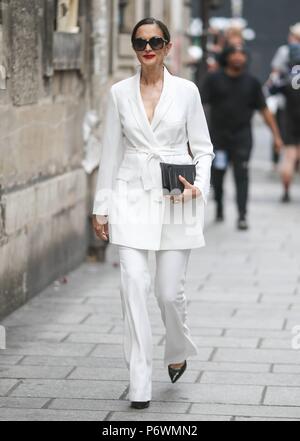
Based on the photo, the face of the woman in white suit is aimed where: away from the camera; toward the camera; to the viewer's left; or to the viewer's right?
toward the camera

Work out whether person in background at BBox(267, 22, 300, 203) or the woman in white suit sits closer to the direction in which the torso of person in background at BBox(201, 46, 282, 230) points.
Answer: the woman in white suit

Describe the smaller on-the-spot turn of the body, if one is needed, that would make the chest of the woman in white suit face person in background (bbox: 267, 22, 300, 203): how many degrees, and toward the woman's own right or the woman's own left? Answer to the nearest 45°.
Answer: approximately 180°

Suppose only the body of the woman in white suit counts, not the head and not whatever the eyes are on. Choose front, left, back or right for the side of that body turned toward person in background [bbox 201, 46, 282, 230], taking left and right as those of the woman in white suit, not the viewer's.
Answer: back

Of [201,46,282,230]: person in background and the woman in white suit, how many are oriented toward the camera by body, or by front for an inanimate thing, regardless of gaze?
2

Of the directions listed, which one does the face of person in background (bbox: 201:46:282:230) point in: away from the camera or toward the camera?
toward the camera

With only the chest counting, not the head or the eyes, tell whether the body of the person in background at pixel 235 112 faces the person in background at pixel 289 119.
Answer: no

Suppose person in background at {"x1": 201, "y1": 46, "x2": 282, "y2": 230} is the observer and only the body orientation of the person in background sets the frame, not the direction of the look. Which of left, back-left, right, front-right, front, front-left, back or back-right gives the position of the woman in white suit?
front

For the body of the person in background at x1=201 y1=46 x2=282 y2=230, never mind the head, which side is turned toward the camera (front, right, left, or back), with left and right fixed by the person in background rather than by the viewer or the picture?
front

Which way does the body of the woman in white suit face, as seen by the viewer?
toward the camera

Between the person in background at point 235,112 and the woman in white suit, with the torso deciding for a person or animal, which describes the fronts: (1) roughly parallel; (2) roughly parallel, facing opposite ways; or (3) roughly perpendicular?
roughly parallel
